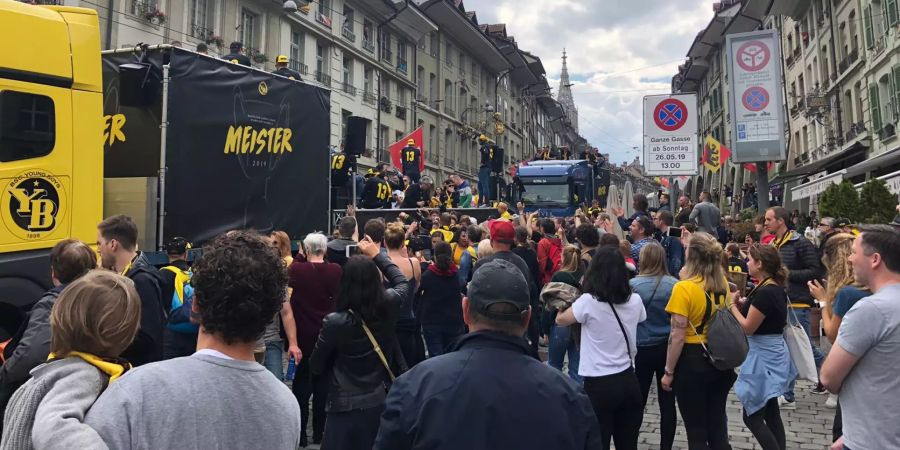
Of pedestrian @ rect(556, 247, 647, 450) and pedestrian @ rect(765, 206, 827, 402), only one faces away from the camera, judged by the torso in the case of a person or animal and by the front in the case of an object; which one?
pedestrian @ rect(556, 247, 647, 450)

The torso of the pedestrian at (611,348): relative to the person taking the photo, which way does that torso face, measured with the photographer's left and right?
facing away from the viewer

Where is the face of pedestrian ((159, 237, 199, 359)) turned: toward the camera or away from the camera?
away from the camera

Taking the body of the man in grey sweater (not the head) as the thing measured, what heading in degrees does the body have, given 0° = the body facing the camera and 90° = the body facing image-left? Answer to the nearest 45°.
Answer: approximately 180°

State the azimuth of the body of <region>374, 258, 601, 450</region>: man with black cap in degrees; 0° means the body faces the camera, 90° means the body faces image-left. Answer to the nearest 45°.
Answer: approximately 180°

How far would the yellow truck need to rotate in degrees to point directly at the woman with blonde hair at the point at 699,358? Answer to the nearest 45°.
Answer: approximately 90° to its left

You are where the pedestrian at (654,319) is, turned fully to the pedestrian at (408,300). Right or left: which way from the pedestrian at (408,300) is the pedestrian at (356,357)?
left

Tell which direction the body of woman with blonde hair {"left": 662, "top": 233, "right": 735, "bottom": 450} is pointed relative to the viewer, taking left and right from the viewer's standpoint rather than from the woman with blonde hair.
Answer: facing away from the viewer and to the left of the viewer

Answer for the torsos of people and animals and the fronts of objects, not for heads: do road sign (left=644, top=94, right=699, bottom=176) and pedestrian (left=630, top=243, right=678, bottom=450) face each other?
yes

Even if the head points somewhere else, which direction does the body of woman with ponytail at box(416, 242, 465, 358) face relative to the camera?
away from the camera

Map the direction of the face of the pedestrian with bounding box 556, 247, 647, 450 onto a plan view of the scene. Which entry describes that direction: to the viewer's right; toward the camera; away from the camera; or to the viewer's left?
away from the camera

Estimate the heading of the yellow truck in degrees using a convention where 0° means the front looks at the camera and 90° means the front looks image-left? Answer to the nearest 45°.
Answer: approximately 45°

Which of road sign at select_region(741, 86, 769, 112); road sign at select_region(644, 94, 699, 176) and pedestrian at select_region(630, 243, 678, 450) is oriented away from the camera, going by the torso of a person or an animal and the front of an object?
the pedestrian

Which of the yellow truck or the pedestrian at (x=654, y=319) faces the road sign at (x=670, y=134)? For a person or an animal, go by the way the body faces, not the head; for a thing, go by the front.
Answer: the pedestrian
